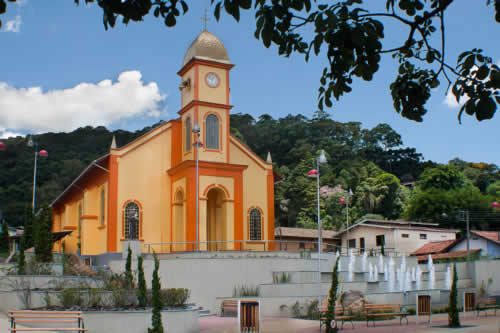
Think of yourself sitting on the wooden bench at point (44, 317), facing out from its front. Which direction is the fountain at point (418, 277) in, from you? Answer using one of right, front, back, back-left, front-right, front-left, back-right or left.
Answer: back-left

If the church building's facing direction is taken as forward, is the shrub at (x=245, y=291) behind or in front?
in front

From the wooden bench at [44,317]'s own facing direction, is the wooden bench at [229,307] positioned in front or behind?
behind
